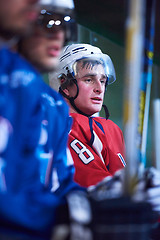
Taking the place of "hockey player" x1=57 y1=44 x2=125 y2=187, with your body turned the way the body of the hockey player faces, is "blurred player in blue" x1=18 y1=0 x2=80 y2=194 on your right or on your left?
on your right

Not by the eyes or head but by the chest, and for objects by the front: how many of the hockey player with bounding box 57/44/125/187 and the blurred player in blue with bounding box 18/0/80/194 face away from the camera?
0
